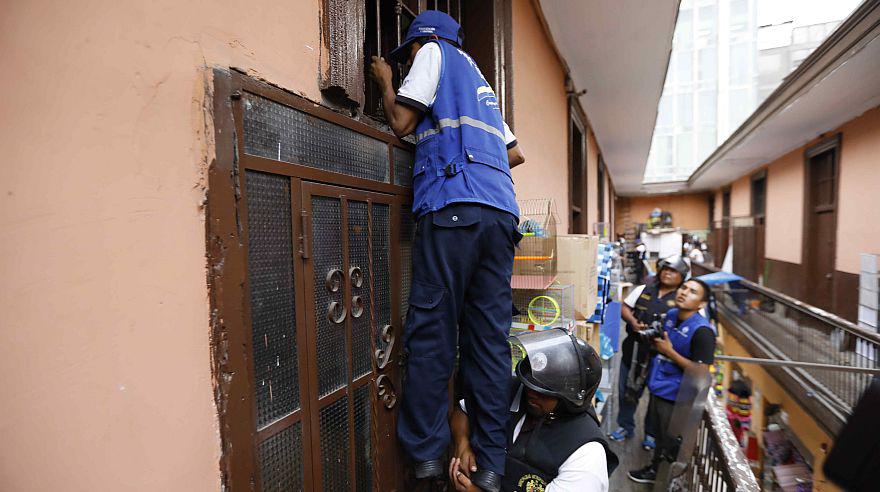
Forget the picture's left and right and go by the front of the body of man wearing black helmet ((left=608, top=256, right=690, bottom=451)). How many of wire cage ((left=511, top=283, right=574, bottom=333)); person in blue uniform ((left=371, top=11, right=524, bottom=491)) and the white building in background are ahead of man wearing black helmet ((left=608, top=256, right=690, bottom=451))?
2

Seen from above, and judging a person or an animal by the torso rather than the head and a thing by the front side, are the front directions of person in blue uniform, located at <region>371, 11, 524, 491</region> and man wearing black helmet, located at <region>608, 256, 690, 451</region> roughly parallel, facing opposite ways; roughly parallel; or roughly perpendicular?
roughly perpendicular

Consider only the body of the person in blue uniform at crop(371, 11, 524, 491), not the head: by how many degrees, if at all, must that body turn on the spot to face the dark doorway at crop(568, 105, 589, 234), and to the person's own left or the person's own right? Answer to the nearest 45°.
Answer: approximately 90° to the person's own right

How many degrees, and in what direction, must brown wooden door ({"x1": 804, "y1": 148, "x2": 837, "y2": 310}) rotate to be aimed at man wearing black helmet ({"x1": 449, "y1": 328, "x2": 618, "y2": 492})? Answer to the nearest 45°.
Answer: approximately 45° to its left

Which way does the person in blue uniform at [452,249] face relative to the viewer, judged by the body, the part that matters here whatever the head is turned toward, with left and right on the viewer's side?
facing away from the viewer and to the left of the viewer

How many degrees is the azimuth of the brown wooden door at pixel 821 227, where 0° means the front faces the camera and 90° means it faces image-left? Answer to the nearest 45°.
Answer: approximately 45°

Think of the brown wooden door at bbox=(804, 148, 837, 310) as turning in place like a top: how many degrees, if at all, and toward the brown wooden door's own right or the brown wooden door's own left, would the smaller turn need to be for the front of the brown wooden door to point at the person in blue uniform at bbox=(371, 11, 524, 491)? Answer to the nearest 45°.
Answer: approximately 45° to the brown wooden door's own left

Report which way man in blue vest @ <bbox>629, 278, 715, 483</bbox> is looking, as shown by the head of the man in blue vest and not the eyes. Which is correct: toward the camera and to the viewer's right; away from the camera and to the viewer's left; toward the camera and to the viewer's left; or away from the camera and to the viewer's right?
toward the camera and to the viewer's left

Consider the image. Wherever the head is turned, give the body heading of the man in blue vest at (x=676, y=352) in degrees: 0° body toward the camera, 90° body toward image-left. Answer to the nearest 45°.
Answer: approximately 45°

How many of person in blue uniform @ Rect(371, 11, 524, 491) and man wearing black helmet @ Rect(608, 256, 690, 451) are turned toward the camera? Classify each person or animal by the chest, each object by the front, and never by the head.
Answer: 1

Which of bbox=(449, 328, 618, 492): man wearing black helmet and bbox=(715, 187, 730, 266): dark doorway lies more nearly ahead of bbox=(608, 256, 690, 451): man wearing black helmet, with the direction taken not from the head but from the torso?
the man wearing black helmet
